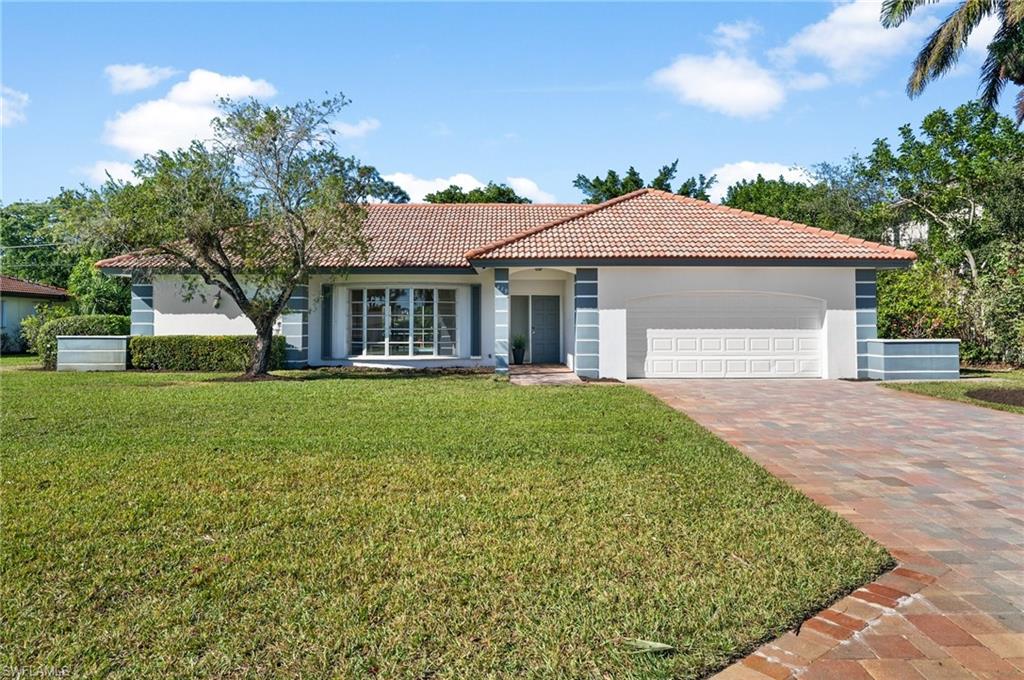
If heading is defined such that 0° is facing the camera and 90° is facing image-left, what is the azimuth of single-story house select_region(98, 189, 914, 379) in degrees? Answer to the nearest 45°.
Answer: approximately 0°

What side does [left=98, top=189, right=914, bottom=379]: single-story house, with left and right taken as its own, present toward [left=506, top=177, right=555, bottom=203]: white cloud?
back

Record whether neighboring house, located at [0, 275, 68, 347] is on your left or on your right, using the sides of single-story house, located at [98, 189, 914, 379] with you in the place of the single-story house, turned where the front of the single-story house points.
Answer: on your right

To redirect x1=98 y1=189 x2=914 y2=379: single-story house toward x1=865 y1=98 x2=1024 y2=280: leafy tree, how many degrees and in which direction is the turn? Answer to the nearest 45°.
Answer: approximately 135° to its left

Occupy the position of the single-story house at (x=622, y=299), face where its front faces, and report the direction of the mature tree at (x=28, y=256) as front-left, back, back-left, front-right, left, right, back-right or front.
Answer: back-right
